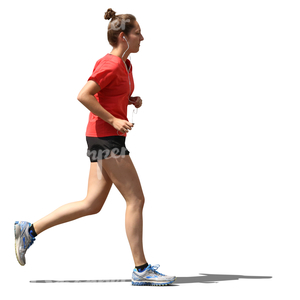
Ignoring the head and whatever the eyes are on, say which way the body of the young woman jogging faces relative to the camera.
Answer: to the viewer's right

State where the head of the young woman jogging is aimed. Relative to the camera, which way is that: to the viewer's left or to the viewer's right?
to the viewer's right
